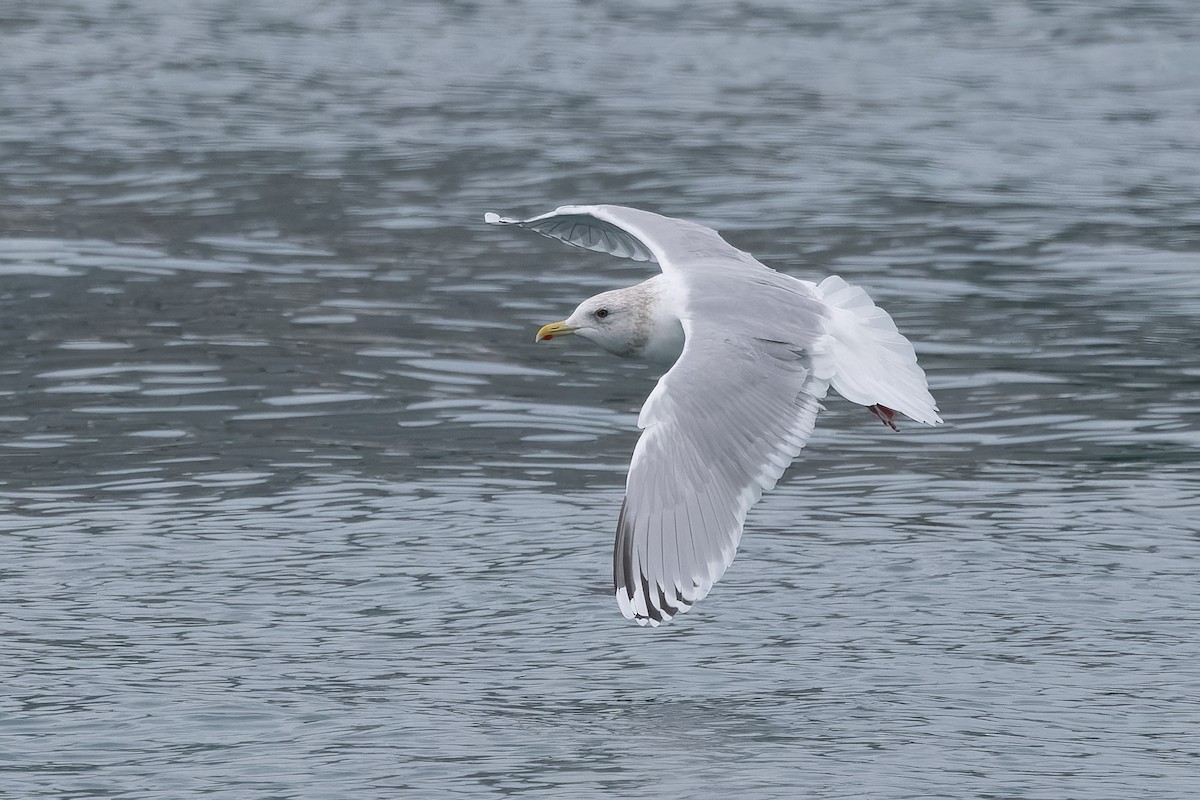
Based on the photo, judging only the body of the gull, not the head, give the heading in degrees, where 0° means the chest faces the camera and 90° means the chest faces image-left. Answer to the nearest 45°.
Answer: approximately 90°
